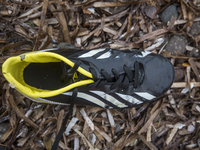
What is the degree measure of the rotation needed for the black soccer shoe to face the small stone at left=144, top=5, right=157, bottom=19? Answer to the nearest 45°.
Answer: approximately 45° to its left

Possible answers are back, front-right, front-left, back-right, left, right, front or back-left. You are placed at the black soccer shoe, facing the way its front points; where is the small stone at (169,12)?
front-left

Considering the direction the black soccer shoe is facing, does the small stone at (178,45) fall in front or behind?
in front

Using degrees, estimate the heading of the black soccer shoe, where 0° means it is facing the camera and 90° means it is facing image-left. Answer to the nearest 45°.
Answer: approximately 270°

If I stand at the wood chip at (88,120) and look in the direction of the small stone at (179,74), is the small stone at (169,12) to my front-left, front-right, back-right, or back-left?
front-left

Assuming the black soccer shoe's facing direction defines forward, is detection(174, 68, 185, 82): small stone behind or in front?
in front
